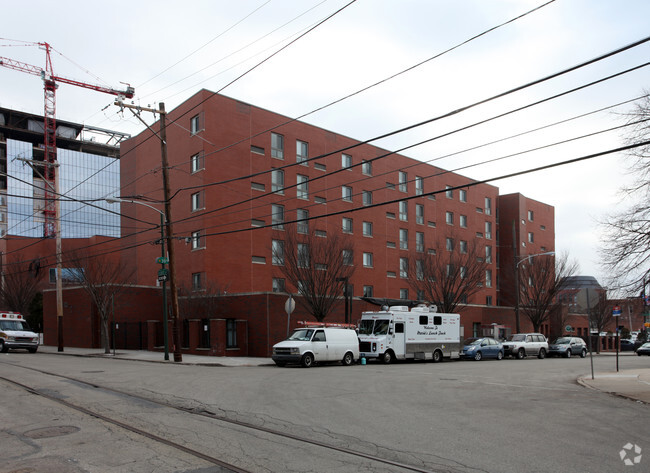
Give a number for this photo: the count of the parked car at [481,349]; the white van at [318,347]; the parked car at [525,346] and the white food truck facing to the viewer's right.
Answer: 0

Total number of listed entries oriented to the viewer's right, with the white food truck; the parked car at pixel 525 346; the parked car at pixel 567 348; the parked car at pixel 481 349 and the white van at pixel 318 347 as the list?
0

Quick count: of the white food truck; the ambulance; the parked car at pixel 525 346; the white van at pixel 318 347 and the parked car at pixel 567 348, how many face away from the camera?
0

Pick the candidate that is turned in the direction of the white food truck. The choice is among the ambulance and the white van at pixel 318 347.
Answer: the ambulance

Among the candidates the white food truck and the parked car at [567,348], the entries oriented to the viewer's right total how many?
0

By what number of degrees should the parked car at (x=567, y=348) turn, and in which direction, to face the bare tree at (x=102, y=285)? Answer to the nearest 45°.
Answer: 0° — it already faces it

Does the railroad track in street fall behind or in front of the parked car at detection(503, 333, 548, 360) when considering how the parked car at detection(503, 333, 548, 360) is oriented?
in front

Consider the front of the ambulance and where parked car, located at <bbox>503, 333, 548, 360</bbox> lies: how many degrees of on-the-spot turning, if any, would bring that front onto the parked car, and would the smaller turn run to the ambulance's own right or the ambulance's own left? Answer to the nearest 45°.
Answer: approximately 45° to the ambulance's own left

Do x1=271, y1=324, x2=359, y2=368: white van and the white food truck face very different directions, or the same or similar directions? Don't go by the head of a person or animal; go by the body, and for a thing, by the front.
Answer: same or similar directions

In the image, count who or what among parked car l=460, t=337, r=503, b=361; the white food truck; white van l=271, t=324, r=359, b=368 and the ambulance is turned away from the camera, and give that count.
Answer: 0

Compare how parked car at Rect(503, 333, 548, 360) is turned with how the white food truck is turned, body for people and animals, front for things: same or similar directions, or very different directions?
same or similar directions

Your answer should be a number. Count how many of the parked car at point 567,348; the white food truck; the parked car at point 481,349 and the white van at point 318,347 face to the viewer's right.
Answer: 0

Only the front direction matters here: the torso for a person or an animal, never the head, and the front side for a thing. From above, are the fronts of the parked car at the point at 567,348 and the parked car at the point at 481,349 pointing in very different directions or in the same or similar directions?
same or similar directions

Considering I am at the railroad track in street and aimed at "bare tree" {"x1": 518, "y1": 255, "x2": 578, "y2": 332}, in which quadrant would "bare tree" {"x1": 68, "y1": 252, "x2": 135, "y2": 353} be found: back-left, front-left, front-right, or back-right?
front-left

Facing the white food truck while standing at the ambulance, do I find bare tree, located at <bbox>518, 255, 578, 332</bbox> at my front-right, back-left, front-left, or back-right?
front-left
